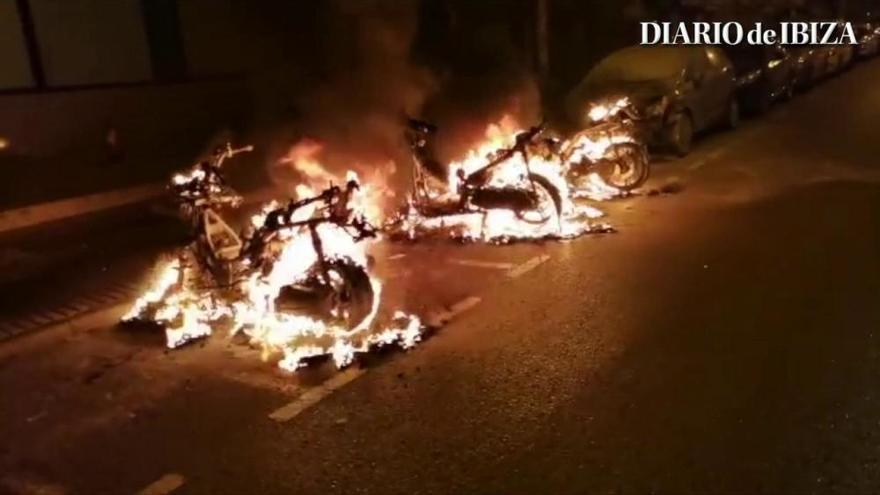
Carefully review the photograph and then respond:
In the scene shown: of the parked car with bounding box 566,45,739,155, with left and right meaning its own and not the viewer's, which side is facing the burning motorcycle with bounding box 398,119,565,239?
front

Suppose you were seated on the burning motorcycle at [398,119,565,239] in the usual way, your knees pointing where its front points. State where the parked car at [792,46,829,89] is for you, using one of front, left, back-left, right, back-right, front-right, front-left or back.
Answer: back-right

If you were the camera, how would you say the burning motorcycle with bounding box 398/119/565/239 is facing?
facing to the left of the viewer

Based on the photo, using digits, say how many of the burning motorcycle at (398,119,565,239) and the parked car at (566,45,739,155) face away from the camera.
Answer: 0

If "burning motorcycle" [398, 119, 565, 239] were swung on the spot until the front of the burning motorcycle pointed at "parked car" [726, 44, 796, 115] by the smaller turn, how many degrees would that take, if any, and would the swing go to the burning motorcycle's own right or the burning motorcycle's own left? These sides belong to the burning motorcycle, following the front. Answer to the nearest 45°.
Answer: approximately 135° to the burning motorcycle's own right

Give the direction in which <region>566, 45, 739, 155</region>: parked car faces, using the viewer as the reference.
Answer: facing the viewer and to the left of the viewer

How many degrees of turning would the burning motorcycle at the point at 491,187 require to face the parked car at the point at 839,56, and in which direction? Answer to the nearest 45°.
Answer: approximately 135° to its right

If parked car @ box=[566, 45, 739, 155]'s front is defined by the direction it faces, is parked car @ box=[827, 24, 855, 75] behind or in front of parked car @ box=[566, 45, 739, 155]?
behind

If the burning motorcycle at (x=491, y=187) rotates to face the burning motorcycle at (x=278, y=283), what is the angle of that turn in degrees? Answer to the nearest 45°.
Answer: approximately 45° to its left

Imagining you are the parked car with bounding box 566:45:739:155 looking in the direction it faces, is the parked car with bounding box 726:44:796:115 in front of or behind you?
behind

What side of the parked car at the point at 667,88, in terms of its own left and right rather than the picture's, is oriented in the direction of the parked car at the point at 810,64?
back
